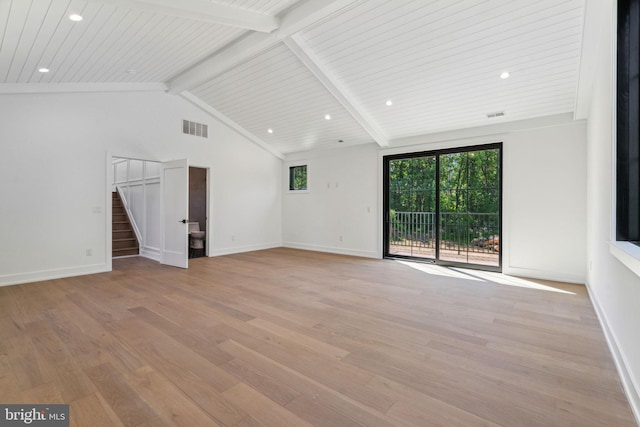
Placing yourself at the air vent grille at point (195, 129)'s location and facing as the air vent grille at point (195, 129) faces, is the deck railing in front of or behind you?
in front

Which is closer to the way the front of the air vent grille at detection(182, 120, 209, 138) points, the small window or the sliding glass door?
the sliding glass door

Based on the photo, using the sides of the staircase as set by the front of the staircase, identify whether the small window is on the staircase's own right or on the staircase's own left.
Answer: on the staircase's own left

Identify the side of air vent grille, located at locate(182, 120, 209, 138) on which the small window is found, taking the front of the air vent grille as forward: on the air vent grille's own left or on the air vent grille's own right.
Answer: on the air vent grille's own left

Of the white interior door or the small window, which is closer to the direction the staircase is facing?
the white interior door

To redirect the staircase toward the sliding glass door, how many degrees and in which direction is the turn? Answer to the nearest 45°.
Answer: approximately 45° to its left

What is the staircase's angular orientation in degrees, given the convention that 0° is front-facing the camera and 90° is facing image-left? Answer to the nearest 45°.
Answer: approximately 0°

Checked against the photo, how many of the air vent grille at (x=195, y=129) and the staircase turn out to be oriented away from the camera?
0

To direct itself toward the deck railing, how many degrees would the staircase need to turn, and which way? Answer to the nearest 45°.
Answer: approximately 45° to its left
